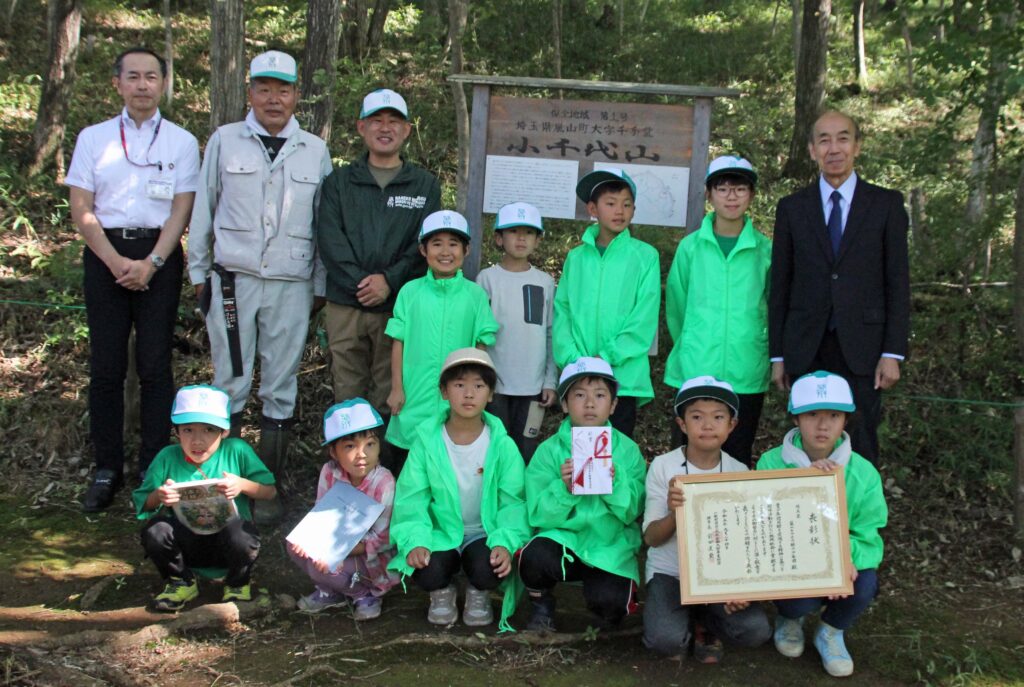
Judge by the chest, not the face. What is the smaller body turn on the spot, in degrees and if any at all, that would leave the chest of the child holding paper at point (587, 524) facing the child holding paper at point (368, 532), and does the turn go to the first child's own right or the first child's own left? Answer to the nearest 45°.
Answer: approximately 90° to the first child's own right

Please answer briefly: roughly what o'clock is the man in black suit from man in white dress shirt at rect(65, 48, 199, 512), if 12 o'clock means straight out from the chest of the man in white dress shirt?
The man in black suit is roughly at 10 o'clock from the man in white dress shirt.

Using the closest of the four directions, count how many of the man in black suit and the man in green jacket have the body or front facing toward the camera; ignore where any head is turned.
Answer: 2

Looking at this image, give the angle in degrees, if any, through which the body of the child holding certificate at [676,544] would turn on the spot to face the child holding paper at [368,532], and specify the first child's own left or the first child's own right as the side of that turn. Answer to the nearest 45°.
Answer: approximately 90° to the first child's own right

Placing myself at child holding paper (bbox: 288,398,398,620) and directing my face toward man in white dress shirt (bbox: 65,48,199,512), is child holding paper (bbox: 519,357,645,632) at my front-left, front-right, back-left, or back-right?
back-right

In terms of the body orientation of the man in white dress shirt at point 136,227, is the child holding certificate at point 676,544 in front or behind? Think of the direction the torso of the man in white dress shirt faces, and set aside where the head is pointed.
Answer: in front

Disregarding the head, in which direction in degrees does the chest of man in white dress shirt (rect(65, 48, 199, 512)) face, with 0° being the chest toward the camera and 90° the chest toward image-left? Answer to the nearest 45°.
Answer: approximately 0°

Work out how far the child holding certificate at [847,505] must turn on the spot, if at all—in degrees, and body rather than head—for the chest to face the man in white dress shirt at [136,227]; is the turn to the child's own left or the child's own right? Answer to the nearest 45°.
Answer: approximately 90° to the child's own right

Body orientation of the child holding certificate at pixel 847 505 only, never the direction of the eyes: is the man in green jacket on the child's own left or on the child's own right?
on the child's own right

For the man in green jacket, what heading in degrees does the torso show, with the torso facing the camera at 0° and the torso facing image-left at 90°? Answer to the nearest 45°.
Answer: approximately 0°
